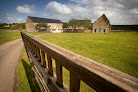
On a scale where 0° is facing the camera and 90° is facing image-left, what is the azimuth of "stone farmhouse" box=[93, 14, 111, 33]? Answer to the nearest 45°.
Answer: approximately 0°
